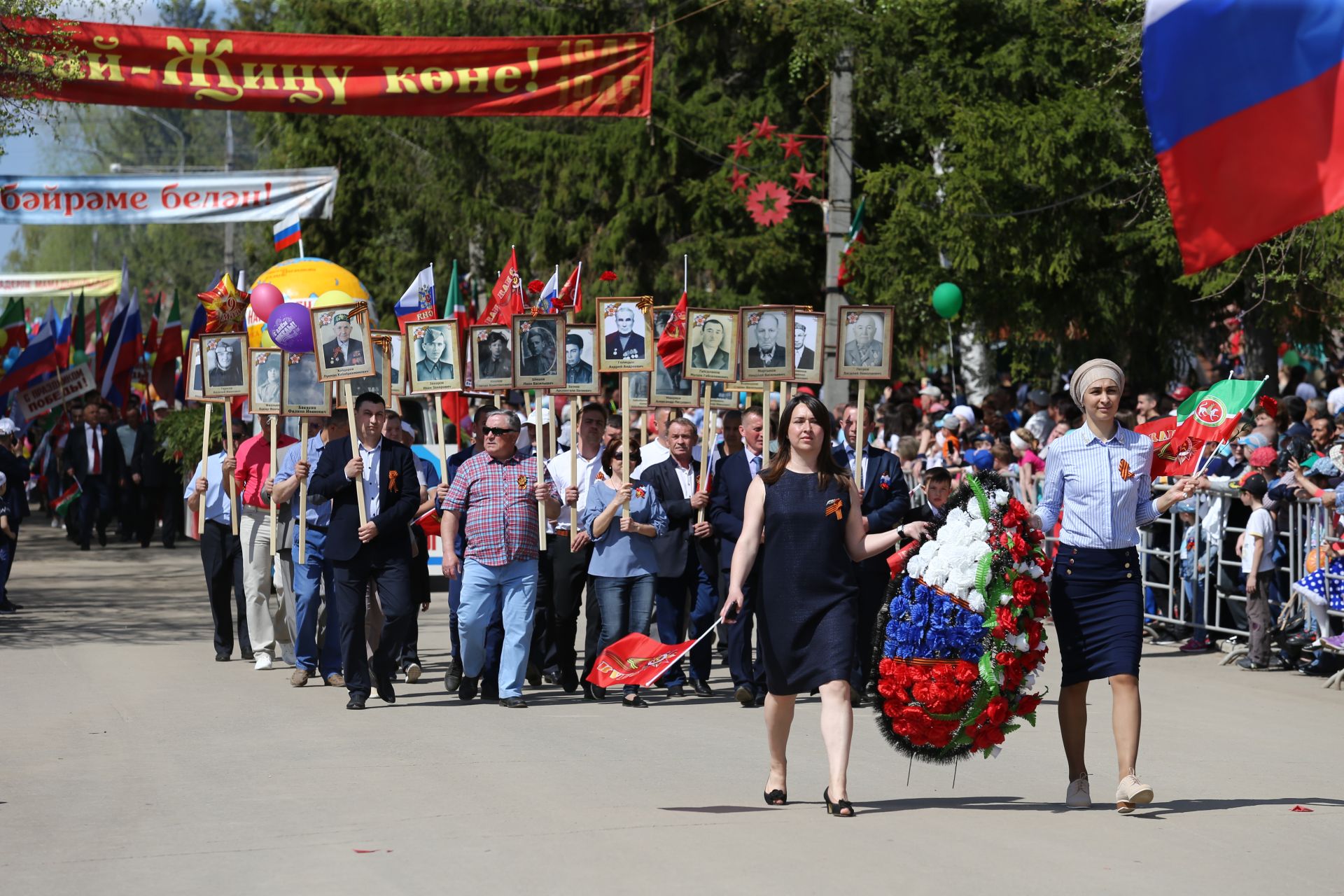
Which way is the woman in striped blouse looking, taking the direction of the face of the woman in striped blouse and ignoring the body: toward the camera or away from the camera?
toward the camera

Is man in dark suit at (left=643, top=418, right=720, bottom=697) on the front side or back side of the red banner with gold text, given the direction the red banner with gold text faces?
on the front side

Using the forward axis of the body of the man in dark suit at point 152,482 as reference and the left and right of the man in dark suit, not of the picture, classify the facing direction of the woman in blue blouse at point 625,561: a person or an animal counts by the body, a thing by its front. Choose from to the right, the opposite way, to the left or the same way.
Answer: the same way

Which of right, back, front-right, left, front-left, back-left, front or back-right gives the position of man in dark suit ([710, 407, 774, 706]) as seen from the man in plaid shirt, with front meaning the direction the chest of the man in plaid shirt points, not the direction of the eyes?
left

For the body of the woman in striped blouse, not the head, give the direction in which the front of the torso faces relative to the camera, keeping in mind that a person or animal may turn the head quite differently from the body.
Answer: toward the camera

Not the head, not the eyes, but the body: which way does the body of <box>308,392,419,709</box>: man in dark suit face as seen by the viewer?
toward the camera

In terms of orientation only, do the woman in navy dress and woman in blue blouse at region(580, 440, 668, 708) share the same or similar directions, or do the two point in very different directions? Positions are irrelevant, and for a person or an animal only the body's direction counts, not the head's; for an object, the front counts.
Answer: same or similar directions

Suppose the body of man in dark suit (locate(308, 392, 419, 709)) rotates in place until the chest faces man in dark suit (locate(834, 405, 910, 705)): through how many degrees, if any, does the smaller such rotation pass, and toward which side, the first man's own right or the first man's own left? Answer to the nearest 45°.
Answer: approximately 90° to the first man's own left

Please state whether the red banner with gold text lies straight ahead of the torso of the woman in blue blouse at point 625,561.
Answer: no

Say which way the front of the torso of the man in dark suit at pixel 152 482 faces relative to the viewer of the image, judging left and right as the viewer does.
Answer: facing the viewer

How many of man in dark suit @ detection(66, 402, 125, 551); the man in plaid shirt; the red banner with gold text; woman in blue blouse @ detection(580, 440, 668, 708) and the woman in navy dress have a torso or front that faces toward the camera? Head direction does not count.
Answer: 5

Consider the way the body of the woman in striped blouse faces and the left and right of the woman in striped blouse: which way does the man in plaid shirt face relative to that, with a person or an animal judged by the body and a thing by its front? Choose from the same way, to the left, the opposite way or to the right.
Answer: the same way

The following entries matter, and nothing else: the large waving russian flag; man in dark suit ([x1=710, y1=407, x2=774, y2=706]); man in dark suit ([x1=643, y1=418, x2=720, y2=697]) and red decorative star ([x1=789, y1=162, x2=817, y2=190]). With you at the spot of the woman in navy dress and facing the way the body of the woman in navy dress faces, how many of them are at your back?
3

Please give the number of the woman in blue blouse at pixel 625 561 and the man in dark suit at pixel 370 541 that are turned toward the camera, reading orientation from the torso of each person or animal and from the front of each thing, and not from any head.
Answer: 2

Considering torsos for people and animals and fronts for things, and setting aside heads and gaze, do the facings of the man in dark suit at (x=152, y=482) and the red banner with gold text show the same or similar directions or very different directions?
same or similar directions

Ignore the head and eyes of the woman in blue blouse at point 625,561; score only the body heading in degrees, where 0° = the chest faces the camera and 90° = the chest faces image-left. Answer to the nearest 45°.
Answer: approximately 0°
